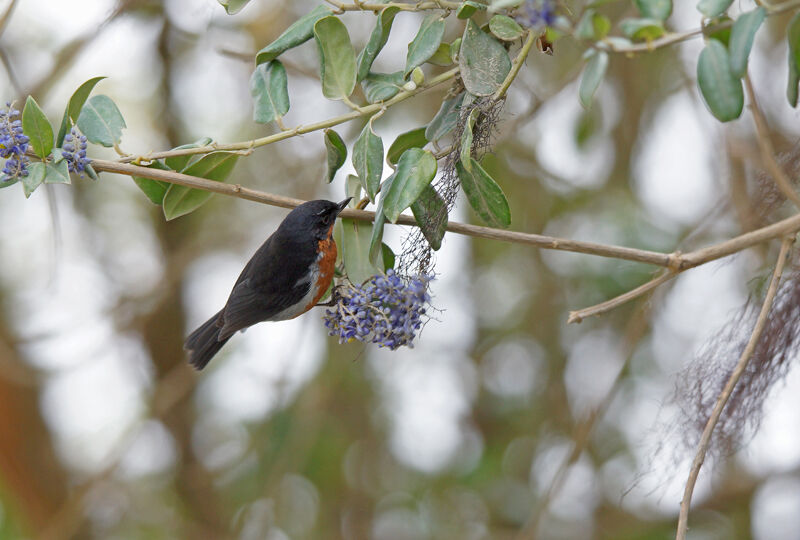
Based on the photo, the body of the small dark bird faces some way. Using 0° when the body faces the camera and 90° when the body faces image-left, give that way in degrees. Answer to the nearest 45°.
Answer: approximately 270°

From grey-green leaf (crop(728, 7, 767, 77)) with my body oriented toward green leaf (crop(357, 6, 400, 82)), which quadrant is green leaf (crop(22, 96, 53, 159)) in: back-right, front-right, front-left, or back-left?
front-left
